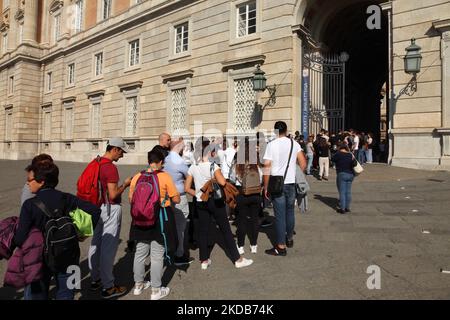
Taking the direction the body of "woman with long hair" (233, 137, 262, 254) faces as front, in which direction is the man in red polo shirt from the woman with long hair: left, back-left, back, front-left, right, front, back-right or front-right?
back-left

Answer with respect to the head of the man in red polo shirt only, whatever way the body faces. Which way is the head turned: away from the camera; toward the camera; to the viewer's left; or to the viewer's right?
to the viewer's right

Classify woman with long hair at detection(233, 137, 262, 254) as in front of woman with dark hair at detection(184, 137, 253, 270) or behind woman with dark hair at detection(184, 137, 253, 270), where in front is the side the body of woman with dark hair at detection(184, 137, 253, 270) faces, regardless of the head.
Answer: in front

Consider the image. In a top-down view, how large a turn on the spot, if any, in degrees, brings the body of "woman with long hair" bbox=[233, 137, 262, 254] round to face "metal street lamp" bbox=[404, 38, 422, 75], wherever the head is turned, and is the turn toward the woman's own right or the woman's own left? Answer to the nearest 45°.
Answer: approximately 45° to the woman's own right

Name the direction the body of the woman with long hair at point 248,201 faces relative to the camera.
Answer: away from the camera

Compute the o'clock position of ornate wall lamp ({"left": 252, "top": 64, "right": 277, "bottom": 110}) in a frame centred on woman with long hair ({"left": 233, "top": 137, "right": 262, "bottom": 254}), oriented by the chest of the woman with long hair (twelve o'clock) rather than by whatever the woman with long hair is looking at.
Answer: The ornate wall lamp is roughly at 12 o'clock from the woman with long hair.

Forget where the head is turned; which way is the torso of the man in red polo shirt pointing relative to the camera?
to the viewer's right

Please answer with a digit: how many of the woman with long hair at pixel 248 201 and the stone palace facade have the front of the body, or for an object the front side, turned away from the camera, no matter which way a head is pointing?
1

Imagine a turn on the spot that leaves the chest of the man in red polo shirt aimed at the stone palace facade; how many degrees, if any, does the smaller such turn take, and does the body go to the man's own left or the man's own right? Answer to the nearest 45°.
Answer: approximately 90° to the man's own left

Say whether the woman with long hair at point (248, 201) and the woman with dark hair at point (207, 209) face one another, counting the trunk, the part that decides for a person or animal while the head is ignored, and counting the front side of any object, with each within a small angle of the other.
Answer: no

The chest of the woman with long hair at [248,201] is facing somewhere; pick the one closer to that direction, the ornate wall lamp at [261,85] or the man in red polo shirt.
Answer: the ornate wall lamp

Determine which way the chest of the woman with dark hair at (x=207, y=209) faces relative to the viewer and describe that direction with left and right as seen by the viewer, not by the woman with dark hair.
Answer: facing away from the viewer and to the right of the viewer

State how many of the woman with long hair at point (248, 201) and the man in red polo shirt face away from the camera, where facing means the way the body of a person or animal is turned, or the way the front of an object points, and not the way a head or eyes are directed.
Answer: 1

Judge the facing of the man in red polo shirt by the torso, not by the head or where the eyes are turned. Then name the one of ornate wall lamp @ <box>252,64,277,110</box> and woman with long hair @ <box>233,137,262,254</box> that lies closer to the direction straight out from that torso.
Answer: the woman with long hair

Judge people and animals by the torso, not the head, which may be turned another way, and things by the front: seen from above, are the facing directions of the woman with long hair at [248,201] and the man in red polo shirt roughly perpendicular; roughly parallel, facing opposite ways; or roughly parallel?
roughly perpendicular

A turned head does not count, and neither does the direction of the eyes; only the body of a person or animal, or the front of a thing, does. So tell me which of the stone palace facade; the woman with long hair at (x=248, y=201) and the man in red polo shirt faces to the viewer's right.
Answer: the man in red polo shirt

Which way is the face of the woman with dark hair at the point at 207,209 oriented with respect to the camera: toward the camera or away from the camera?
away from the camera

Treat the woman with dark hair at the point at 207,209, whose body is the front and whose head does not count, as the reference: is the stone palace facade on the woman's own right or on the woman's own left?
on the woman's own left
